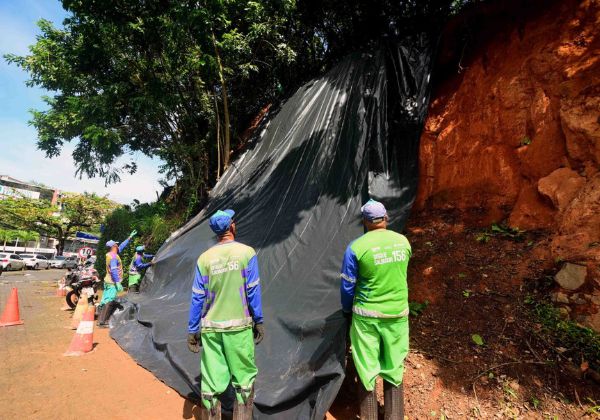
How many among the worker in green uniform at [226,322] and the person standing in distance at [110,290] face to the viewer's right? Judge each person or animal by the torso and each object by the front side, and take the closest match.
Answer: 1

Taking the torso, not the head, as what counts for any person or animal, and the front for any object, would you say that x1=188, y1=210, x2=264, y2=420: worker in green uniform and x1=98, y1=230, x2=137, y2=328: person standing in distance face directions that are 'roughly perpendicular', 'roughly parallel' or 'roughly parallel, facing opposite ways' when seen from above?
roughly perpendicular

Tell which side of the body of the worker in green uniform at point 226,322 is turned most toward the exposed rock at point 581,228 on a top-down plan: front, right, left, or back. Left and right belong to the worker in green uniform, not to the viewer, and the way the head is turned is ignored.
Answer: right

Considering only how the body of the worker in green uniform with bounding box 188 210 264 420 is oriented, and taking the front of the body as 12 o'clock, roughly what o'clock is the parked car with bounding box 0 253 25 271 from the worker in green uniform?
The parked car is roughly at 11 o'clock from the worker in green uniform.

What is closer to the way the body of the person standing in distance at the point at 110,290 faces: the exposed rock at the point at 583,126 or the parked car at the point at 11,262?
the exposed rock

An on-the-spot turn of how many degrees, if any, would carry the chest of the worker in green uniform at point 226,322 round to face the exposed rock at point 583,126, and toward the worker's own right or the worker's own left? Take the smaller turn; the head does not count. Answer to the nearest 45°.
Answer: approximately 90° to the worker's own right

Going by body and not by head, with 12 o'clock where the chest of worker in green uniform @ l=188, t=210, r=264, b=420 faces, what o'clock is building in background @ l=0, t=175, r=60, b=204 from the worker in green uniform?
The building in background is roughly at 11 o'clock from the worker in green uniform.

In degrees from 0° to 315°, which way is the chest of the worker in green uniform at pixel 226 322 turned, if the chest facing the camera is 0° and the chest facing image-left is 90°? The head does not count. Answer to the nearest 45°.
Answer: approximately 180°

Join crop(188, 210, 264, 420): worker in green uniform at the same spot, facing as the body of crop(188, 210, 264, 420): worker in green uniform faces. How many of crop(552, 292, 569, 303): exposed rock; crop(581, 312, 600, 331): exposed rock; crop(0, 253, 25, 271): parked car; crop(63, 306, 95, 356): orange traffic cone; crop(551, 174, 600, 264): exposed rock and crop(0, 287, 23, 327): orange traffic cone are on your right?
3

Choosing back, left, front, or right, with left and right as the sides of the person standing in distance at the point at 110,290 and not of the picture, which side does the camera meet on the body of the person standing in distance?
right

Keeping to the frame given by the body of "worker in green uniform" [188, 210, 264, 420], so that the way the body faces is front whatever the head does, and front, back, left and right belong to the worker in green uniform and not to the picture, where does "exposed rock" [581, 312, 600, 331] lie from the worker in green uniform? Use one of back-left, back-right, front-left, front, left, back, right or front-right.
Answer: right

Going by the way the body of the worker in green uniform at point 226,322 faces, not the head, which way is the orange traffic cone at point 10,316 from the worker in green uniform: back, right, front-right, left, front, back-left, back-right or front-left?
front-left

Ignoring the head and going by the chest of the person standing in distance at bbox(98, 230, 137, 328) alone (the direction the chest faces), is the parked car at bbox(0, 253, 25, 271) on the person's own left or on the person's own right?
on the person's own left

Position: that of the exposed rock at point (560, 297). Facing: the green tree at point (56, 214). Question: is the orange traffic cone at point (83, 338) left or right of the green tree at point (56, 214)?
left

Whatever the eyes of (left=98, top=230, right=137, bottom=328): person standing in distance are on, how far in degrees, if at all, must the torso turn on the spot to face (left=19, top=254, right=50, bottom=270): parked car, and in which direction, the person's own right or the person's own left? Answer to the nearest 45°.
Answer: approximately 90° to the person's own left

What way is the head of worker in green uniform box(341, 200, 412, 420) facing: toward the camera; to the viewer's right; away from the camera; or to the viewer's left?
away from the camera
